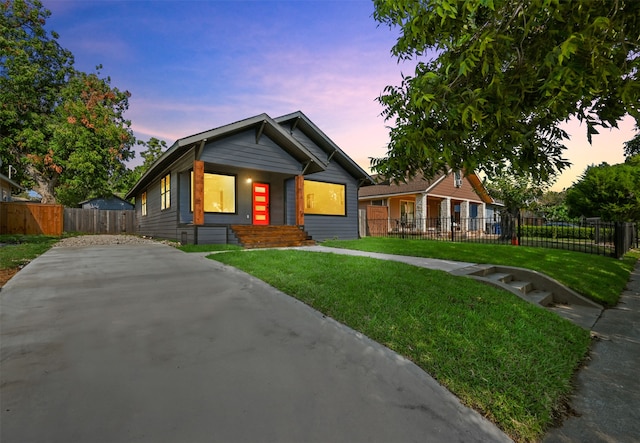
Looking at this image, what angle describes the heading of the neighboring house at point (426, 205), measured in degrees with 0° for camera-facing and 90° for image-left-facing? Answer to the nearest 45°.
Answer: approximately 315°

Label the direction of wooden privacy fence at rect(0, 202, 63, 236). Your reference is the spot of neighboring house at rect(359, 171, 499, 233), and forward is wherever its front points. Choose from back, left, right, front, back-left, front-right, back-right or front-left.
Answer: right

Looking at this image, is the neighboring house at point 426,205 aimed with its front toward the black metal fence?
yes

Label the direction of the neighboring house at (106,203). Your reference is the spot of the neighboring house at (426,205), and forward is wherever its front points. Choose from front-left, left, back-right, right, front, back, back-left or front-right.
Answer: back-right

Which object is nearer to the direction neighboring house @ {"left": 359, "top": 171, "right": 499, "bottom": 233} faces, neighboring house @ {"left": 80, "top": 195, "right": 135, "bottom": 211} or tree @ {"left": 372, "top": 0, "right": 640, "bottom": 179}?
the tree

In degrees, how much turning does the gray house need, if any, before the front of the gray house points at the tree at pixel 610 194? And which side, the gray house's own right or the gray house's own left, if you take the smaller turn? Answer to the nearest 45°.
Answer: approximately 45° to the gray house's own left

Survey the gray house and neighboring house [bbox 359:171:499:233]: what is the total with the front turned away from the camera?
0

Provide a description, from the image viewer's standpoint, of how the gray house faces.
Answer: facing the viewer and to the right of the viewer

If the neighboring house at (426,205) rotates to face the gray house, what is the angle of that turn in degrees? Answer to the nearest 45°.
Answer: approximately 90° to its right
